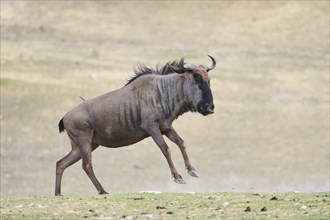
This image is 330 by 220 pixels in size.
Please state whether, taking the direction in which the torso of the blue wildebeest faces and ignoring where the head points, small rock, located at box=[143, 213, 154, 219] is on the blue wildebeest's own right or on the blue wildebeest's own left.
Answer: on the blue wildebeest's own right

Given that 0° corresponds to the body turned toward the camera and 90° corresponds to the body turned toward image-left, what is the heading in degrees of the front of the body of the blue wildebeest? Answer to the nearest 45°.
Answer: approximately 270°
